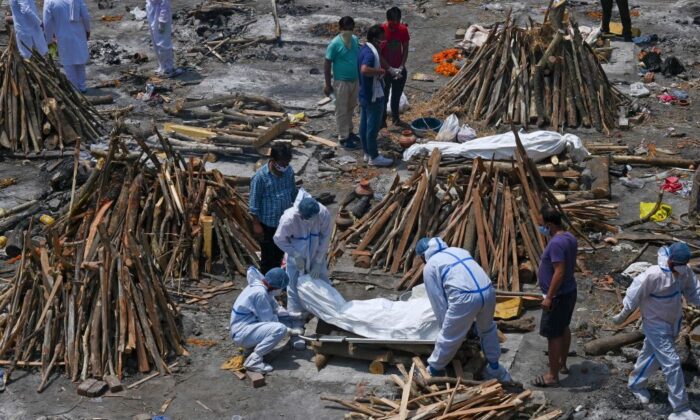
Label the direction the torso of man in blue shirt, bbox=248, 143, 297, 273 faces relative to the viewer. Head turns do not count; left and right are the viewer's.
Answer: facing the viewer and to the right of the viewer

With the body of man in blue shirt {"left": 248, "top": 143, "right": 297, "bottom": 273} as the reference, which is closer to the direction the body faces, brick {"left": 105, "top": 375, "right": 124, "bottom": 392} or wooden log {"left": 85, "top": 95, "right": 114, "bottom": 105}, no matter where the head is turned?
the brick

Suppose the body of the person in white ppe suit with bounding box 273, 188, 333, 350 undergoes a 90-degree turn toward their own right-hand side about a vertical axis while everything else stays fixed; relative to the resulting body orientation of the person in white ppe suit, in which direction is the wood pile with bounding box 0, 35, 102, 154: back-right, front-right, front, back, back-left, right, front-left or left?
front-right

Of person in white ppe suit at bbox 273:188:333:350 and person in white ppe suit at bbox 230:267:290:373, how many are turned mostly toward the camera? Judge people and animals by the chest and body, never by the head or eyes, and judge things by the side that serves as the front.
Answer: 1

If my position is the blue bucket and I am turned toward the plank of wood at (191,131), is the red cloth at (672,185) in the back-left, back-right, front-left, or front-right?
back-left

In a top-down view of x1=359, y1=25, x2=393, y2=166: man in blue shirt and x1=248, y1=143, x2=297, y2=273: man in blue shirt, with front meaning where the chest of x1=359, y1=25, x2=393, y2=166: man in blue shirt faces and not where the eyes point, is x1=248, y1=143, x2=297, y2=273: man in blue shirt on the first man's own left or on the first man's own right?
on the first man's own right

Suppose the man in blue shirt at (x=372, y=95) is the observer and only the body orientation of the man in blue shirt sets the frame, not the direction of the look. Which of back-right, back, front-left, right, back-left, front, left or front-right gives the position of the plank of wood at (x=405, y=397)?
right

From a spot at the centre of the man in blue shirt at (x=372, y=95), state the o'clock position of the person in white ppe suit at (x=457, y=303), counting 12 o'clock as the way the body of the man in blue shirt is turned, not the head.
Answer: The person in white ppe suit is roughly at 3 o'clock from the man in blue shirt.

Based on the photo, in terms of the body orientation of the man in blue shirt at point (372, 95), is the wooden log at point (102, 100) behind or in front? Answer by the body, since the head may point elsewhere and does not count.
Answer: behind

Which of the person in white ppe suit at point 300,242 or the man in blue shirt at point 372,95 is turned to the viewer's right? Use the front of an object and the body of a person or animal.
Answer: the man in blue shirt

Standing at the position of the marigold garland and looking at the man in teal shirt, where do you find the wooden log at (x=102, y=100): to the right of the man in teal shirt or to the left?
right

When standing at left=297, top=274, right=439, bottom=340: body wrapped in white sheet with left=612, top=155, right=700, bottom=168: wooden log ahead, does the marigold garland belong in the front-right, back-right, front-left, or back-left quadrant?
front-left

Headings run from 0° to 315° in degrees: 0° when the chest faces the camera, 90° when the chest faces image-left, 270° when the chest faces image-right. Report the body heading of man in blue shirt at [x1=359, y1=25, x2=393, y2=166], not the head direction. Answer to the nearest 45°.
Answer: approximately 270°

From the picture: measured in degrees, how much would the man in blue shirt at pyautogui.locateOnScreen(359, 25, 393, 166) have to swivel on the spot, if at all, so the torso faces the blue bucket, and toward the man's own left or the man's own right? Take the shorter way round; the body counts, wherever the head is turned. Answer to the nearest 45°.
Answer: approximately 45° to the man's own left

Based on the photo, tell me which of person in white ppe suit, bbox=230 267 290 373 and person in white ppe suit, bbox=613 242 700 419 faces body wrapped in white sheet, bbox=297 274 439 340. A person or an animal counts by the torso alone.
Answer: person in white ppe suit, bbox=230 267 290 373

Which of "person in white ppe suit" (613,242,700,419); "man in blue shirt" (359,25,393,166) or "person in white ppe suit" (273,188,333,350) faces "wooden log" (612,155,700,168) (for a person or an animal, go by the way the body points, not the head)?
the man in blue shirt

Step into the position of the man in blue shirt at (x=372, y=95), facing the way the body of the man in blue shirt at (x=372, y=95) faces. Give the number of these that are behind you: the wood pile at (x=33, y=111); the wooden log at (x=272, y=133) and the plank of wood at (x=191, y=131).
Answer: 3

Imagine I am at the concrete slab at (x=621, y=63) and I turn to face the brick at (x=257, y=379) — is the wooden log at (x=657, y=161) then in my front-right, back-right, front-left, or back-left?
front-left

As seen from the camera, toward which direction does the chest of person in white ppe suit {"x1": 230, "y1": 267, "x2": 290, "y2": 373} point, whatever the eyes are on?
to the viewer's right

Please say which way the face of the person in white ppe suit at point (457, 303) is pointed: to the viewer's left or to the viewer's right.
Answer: to the viewer's left
